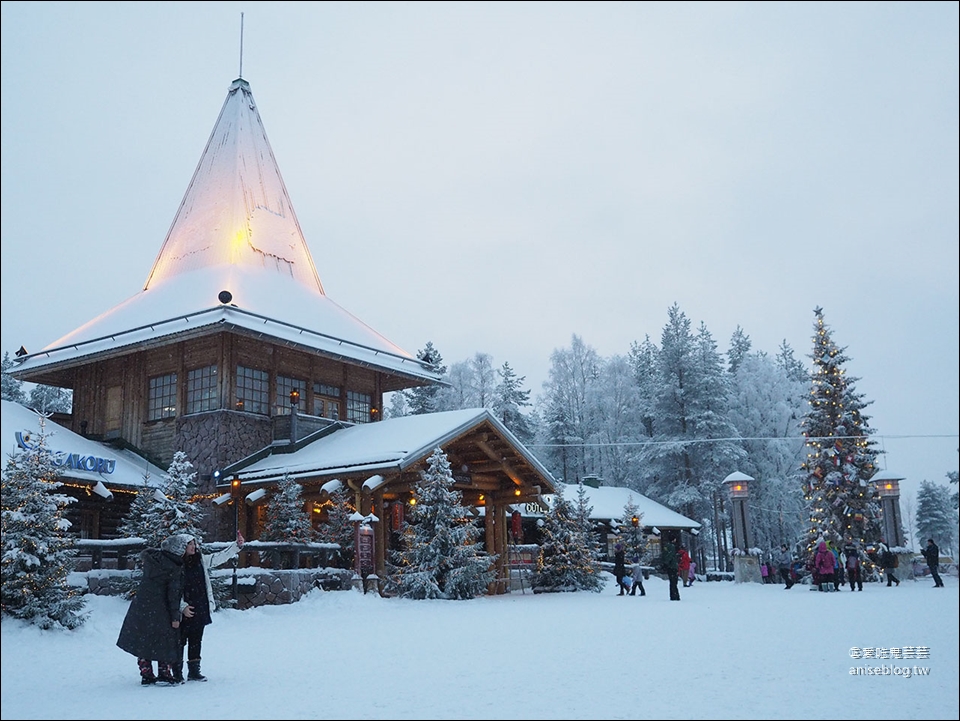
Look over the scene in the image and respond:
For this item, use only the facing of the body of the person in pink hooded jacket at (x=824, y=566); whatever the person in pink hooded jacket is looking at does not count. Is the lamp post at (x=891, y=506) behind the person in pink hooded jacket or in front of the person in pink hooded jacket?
in front

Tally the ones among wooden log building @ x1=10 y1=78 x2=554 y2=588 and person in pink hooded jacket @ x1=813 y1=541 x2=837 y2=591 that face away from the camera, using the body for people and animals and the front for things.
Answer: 1

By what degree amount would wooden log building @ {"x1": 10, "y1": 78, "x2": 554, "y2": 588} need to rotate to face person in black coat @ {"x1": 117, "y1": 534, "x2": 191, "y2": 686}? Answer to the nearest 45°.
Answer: approximately 45° to its right

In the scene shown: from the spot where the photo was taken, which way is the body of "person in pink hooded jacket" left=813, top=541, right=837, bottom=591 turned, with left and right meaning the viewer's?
facing away from the viewer

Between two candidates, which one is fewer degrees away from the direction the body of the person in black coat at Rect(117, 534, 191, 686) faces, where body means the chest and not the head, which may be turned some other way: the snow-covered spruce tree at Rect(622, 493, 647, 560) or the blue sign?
the snow-covered spruce tree

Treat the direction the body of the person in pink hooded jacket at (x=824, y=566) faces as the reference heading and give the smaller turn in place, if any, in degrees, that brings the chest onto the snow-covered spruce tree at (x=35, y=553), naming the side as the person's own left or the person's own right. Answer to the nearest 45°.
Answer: approximately 135° to the person's own left

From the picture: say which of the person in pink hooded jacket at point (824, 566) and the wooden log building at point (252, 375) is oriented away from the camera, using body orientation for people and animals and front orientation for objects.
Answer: the person in pink hooded jacket

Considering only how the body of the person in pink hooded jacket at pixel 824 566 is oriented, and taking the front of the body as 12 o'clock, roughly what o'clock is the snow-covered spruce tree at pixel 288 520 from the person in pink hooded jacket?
The snow-covered spruce tree is roughly at 8 o'clock from the person in pink hooded jacket.

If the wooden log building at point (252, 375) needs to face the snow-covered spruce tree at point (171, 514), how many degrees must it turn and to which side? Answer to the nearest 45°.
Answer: approximately 45° to its right
